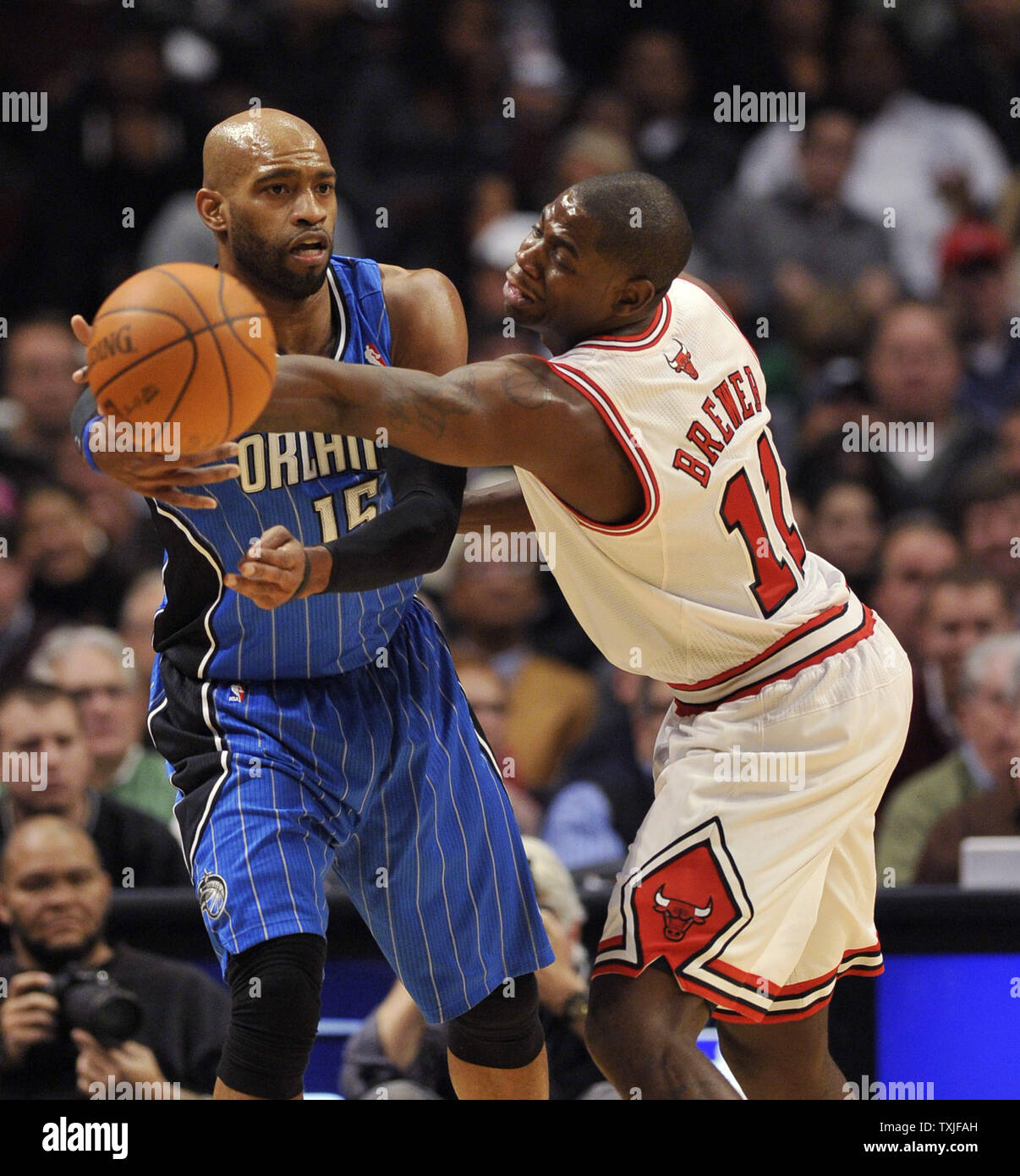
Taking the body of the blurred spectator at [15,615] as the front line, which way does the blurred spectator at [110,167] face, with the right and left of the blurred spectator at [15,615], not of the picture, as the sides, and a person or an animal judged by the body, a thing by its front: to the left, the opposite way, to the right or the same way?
the same way

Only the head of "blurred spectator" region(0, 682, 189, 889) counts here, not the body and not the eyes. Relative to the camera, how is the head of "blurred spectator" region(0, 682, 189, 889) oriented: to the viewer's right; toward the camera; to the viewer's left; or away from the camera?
toward the camera

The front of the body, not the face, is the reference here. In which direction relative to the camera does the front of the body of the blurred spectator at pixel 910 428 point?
toward the camera

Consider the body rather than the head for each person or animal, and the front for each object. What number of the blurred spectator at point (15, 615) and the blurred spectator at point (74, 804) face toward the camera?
2

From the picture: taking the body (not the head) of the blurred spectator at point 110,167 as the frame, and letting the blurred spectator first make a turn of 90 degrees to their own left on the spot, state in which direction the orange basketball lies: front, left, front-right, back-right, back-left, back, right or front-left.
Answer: right

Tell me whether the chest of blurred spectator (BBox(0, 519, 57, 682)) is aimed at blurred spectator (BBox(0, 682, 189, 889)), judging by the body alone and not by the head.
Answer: yes

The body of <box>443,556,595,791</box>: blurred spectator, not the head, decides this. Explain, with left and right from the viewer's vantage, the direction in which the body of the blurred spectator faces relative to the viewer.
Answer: facing the viewer

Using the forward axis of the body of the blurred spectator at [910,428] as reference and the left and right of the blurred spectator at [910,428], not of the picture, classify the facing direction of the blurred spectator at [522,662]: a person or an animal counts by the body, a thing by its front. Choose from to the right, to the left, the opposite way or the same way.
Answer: the same way

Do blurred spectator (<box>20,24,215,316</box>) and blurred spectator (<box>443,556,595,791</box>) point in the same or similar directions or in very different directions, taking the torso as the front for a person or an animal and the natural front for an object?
same or similar directions

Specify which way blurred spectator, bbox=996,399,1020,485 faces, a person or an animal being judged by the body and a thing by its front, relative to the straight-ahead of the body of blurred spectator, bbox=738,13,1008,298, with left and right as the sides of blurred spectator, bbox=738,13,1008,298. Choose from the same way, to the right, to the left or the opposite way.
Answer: the same way

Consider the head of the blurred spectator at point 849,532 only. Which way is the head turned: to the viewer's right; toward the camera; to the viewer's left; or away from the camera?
toward the camera

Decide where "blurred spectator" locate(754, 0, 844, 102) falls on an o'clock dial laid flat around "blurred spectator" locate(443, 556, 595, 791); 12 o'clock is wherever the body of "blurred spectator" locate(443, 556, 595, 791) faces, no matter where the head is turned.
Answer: "blurred spectator" locate(754, 0, 844, 102) is roughly at 7 o'clock from "blurred spectator" locate(443, 556, 595, 791).

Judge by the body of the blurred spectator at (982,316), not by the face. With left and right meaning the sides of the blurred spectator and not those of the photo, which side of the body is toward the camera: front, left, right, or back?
front

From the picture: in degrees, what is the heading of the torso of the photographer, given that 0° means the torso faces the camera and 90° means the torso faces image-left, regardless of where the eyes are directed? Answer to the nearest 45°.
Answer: approximately 0°

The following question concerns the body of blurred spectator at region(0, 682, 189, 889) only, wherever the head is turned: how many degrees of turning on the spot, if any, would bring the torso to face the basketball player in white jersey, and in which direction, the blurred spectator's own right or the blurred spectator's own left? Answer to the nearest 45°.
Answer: approximately 45° to the blurred spectator's own left

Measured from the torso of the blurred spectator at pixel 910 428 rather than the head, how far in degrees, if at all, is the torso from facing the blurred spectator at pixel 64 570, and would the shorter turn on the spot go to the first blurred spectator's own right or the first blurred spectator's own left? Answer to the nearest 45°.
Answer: approximately 45° to the first blurred spectator's own right

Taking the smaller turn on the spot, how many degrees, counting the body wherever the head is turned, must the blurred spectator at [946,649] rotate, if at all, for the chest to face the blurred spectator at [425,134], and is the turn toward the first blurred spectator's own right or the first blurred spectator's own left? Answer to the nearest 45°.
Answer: approximately 135° to the first blurred spectator's own right

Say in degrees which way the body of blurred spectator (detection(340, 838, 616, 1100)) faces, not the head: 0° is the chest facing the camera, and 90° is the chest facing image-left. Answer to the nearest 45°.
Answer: approximately 0°
